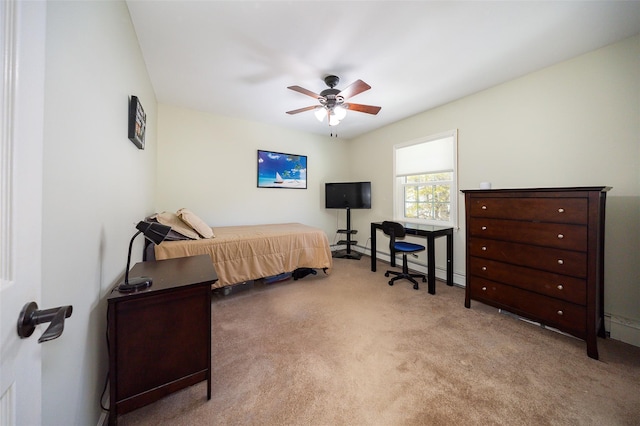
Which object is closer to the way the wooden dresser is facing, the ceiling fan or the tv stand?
the ceiling fan

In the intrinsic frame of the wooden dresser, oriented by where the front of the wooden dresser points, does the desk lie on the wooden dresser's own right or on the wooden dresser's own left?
on the wooden dresser's own right

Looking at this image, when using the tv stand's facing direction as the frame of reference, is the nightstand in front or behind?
in front

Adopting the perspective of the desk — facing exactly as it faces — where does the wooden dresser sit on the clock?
The wooden dresser is roughly at 9 o'clock from the desk.

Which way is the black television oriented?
toward the camera

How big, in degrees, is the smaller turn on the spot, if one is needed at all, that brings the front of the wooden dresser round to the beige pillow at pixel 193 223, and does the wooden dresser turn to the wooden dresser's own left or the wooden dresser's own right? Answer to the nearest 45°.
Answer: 0° — it already faces it

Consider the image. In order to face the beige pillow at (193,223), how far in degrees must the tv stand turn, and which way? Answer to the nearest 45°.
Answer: approximately 45° to its right

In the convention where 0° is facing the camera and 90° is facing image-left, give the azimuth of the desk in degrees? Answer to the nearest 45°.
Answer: approximately 45°

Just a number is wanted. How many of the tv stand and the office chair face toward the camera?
1

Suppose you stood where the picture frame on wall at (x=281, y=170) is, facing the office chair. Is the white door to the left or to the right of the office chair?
right

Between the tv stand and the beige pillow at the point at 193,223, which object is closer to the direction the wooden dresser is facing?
the beige pillow

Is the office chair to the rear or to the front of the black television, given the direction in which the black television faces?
to the front

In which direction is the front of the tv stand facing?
toward the camera

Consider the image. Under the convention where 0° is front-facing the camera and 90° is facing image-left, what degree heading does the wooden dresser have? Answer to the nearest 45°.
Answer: approximately 45°

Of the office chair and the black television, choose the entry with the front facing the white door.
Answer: the black television
